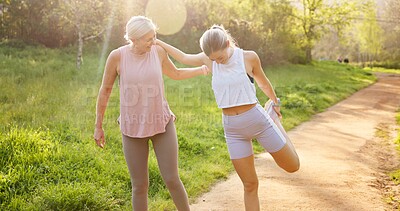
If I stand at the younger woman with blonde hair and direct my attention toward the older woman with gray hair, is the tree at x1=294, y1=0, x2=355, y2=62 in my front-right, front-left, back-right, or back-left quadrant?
back-right

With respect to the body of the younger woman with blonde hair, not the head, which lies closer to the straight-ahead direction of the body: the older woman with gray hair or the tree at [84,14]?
the older woman with gray hair

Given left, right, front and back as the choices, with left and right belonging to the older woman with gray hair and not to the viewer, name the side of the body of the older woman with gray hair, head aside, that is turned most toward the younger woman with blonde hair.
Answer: left

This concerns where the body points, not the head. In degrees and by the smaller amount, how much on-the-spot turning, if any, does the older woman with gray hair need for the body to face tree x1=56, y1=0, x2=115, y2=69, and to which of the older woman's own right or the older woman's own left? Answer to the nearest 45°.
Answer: approximately 180°

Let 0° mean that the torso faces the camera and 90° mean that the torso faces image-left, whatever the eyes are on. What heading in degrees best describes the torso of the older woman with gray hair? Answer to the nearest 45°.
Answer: approximately 0°

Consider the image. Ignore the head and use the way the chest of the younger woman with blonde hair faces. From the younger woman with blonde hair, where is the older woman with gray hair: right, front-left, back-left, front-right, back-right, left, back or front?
right

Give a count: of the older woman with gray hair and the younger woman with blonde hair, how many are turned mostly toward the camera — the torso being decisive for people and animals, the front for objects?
2

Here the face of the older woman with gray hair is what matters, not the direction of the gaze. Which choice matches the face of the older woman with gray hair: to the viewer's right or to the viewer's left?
to the viewer's right

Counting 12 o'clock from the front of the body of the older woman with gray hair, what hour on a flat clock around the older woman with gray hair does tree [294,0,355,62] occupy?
The tree is roughly at 7 o'clock from the older woman with gray hair.

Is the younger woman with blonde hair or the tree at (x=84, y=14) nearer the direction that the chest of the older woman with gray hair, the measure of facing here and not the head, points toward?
the younger woman with blonde hair

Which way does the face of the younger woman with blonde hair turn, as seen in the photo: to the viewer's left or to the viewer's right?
to the viewer's left
